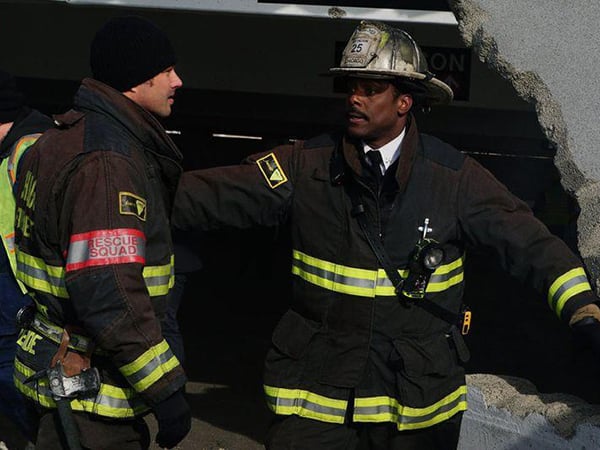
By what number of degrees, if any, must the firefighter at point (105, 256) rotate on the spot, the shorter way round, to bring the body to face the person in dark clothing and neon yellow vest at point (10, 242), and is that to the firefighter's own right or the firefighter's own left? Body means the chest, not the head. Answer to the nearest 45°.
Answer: approximately 90° to the firefighter's own left

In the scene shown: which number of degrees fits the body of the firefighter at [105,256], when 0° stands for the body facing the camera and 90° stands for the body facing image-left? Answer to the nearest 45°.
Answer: approximately 270°

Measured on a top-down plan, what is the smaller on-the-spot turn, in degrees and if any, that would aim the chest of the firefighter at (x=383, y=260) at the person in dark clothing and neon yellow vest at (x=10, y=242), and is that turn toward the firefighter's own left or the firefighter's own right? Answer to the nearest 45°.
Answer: approximately 90° to the firefighter's own right

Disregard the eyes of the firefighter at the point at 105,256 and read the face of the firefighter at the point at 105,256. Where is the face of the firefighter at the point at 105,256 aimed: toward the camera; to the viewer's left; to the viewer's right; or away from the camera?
to the viewer's right

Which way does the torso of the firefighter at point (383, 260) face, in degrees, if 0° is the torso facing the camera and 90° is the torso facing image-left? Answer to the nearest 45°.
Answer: approximately 0°
